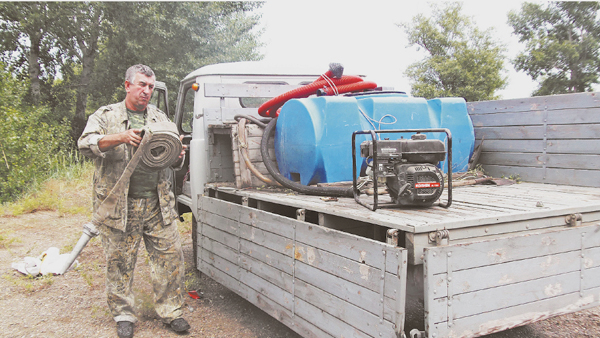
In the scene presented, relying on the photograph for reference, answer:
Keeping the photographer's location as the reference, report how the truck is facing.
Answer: facing away from the viewer and to the left of the viewer

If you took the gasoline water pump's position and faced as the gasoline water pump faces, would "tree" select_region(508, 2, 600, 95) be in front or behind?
behind

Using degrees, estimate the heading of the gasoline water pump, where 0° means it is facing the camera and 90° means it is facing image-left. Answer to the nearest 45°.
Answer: approximately 0°

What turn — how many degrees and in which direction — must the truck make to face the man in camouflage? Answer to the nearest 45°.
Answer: approximately 45° to its left

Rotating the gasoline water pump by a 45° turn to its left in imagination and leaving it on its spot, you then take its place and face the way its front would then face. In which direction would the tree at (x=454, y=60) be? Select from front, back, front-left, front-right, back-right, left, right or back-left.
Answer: back-left

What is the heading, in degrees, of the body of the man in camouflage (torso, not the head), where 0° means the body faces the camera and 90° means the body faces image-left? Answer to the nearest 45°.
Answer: approximately 315°
